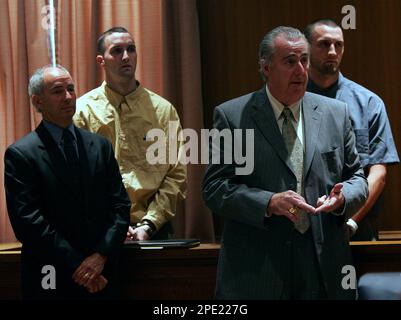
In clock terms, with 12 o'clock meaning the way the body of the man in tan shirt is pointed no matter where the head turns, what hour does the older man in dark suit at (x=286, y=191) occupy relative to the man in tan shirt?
The older man in dark suit is roughly at 11 o'clock from the man in tan shirt.

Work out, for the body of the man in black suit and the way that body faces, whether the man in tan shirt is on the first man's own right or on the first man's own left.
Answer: on the first man's own left

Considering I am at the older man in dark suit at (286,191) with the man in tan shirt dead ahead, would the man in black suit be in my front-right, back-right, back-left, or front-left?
front-left

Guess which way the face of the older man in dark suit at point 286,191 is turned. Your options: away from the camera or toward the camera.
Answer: toward the camera

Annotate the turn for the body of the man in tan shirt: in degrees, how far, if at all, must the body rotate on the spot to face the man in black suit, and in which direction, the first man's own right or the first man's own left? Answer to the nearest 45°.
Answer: approximately 45° to the first man's own right

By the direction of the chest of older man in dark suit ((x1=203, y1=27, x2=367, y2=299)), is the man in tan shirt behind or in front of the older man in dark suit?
behind

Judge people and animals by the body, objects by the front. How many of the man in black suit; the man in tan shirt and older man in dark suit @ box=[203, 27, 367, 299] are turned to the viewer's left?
0

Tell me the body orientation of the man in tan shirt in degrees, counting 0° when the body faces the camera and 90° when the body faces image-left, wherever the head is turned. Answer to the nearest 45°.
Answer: approximately 0°

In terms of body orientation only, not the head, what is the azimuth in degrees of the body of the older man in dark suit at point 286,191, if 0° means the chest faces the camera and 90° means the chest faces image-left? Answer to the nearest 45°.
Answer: approximately 315°

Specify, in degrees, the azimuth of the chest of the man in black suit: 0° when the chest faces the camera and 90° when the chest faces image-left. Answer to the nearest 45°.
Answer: approximately 315°

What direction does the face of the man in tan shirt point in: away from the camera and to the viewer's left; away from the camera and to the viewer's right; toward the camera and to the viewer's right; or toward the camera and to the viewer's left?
toward the camera and to the viewer's right
